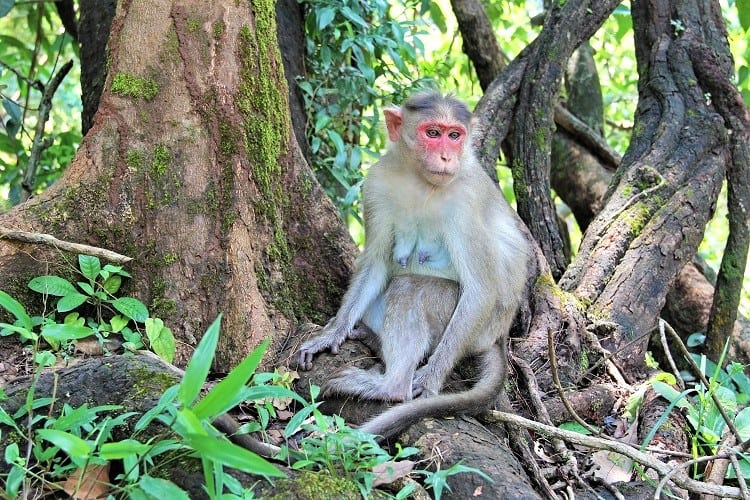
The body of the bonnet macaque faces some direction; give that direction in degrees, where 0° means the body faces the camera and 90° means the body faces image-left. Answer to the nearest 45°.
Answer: approximately 45°

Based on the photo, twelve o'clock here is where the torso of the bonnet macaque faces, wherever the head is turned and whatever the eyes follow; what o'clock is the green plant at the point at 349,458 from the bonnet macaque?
The green plant is roughly at 11 o'clock from the bonnet macaque.

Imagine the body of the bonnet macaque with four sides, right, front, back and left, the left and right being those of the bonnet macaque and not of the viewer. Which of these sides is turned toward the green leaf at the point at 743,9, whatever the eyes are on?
back

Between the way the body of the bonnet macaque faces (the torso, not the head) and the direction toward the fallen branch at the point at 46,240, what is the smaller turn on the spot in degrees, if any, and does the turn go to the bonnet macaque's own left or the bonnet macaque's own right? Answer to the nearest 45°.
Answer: approximately 45° to the bonnet macaque's own right

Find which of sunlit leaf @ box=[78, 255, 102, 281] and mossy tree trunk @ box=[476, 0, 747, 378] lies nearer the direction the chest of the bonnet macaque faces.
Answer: the sunlit leaf

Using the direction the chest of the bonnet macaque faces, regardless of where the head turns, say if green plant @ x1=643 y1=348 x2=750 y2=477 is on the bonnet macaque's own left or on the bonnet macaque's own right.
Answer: on the bonnet macaque's own left

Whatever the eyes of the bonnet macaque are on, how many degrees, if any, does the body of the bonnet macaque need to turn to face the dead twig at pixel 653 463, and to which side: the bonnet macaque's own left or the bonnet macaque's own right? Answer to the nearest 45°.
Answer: approximately 90° to the bonnet macaque's own left
